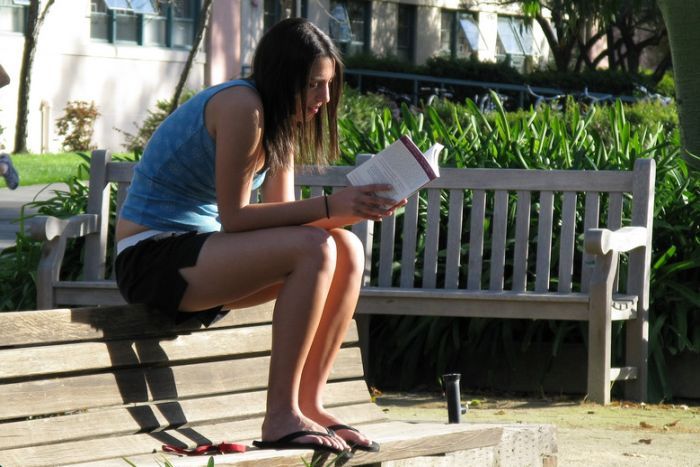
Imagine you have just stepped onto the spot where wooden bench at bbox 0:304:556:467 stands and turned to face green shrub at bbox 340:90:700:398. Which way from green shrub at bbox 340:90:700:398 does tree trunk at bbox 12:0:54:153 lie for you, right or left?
left

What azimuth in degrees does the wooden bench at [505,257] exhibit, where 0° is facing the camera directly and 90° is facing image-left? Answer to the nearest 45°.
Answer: approximately 0°

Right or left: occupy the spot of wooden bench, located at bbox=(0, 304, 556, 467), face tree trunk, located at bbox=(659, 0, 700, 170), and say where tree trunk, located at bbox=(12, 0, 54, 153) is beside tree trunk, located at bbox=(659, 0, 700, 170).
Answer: left

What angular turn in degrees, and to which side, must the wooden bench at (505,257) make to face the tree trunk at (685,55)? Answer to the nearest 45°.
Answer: approximately 135° to its left

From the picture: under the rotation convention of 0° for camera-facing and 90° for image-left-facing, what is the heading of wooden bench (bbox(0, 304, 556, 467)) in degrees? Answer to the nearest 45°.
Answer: approximately 315°

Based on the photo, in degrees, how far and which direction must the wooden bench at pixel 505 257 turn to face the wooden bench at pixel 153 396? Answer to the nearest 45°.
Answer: approximately 45° to its right
